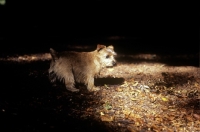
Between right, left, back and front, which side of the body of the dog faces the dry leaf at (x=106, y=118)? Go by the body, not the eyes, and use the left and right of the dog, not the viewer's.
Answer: right

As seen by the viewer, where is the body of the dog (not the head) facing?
to the viewer's right
